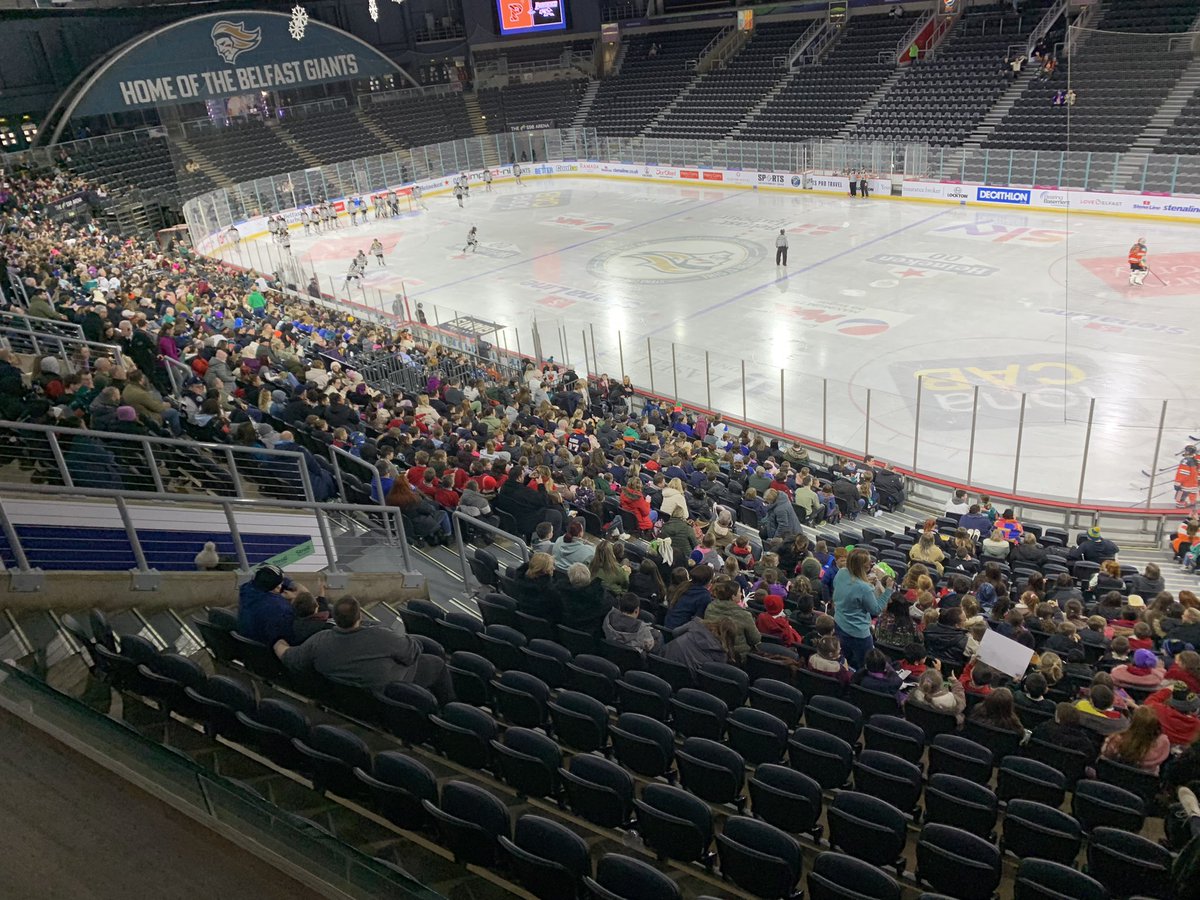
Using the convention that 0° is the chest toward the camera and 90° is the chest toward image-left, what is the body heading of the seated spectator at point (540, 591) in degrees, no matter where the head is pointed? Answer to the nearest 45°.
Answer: approximately 225°

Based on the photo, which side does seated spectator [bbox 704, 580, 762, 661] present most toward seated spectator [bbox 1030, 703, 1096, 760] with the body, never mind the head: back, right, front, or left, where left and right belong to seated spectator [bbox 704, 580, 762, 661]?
right

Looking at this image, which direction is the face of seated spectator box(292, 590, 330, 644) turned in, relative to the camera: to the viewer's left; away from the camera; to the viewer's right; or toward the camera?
away from the camera

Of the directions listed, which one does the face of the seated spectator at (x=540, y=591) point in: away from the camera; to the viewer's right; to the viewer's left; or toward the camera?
away from the camera

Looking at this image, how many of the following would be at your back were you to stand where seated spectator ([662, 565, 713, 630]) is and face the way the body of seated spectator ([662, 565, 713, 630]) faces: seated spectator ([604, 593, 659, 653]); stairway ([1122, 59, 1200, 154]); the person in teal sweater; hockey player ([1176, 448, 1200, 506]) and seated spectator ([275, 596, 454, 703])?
2

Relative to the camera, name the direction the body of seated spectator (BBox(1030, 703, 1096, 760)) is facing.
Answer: away from the camera

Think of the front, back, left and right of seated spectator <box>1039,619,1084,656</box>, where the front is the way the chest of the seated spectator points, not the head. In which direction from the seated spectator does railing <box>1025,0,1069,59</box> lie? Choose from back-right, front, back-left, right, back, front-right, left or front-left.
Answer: front-left

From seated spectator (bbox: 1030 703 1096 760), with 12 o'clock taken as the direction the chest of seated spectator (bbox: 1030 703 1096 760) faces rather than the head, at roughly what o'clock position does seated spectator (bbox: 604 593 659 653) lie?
seated spectator (bbox: 604 593 659 653) is roughly at 9 o'clock from seated spectator (bbox: 1030 703 1096 760).

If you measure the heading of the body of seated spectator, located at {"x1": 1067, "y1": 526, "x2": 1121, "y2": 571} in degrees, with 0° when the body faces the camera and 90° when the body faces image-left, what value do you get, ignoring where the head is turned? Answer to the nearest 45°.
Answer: approximately 180°

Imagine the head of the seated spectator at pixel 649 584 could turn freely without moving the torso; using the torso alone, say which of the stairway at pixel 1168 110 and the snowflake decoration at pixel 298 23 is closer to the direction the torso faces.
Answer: the stairway

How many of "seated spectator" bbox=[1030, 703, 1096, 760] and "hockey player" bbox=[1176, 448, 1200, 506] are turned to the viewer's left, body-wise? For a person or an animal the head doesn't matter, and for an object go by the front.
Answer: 1

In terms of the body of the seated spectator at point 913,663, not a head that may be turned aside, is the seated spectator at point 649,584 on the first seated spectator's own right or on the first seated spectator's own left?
on the first seated spectator's own left

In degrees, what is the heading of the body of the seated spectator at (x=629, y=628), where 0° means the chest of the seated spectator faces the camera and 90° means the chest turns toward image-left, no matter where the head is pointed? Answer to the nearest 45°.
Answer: approximately 225°

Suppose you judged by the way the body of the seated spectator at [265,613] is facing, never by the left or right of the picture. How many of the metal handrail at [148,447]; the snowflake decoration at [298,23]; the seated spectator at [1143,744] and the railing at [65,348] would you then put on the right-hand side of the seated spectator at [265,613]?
1

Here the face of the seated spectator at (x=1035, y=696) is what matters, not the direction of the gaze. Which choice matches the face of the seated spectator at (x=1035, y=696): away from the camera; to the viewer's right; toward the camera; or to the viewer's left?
away from the camera

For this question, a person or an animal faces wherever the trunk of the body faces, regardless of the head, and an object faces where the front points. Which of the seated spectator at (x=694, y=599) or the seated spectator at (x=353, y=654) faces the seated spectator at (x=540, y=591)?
the seated spectator at (x=353, y=654)
